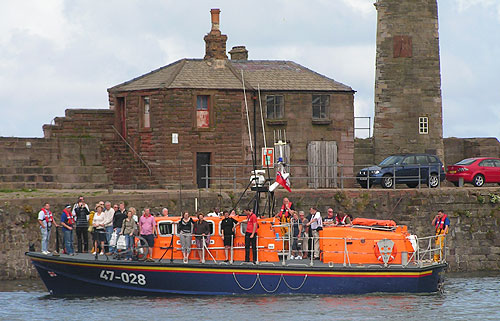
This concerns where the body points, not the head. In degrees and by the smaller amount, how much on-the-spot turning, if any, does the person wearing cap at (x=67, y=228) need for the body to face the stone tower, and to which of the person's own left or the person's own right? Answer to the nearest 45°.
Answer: approximately 90° to the person's own left

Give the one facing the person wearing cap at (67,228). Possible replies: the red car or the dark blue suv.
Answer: the dark blue suv

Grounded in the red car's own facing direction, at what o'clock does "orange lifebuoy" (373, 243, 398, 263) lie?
The orange lifebuoy is roughly at 5 o'clock from the red car.

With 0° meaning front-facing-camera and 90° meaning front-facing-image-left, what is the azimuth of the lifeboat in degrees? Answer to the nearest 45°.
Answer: approximately 90°

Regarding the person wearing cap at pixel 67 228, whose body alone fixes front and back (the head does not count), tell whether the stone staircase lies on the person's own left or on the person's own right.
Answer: on the person's own left

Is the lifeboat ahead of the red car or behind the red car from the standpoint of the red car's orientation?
behind

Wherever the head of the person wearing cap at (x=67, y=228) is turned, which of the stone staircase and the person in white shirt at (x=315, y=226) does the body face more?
the person in white shirt

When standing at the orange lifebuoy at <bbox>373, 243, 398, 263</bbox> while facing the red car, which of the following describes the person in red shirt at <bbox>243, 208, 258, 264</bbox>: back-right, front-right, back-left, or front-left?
back-left

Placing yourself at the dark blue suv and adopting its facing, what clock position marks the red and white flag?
The red and white flag is roughly at 11 o'clock from the dark blue suv.

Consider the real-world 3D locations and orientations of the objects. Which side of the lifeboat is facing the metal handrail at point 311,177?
right
